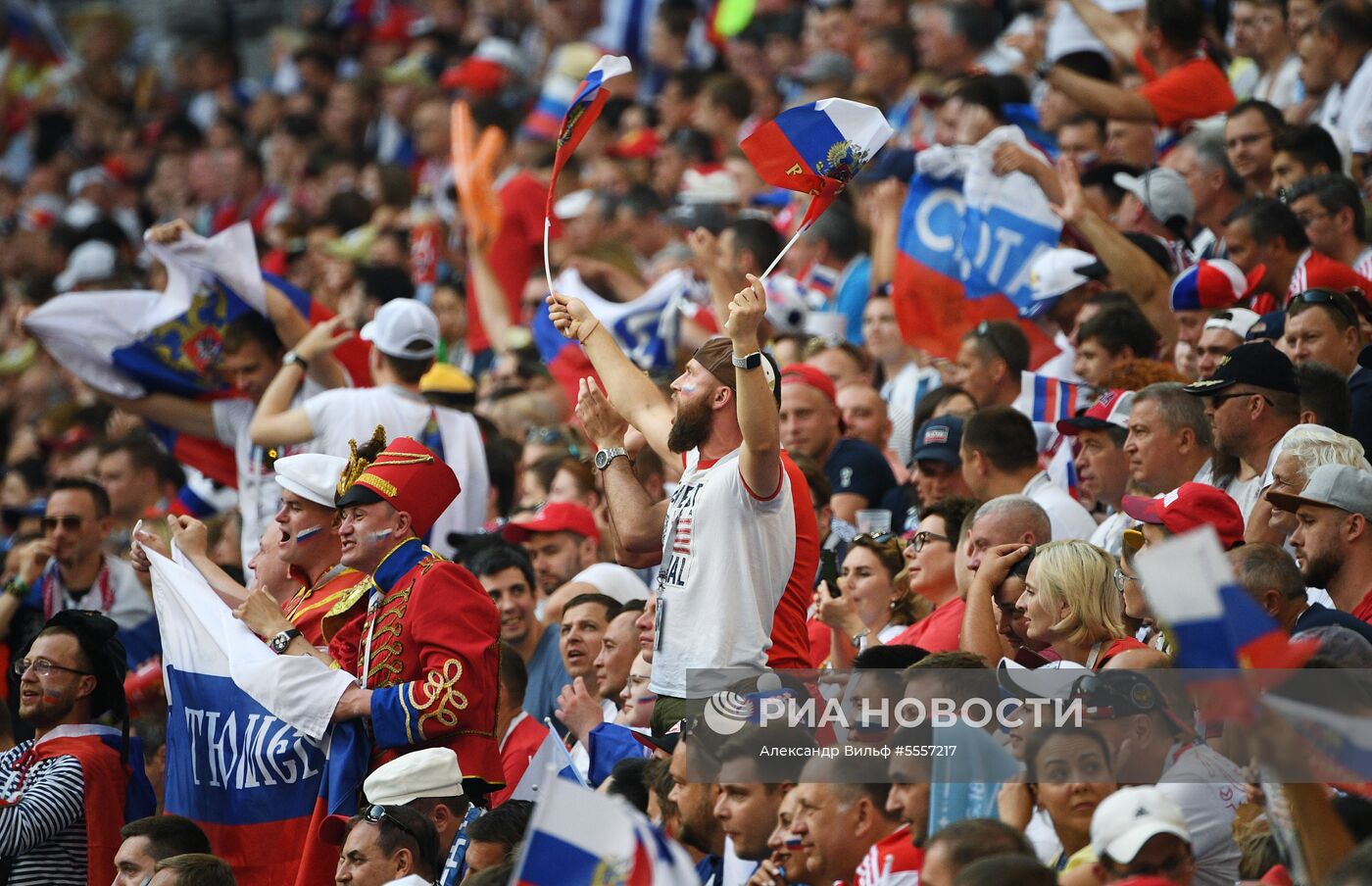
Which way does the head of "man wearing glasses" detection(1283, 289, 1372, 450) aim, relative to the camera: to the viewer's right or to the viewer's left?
to the viewer's left

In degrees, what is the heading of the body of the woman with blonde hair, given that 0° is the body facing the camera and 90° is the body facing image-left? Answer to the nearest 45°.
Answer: approximately 90°

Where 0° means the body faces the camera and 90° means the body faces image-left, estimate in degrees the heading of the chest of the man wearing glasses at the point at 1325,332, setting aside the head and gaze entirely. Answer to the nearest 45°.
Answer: approximately 45°

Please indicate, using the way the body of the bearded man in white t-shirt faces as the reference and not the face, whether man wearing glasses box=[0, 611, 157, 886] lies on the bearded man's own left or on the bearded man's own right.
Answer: on the bearded man's own right

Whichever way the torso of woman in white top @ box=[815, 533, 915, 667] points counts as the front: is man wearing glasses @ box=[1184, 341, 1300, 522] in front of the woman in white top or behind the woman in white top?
behind

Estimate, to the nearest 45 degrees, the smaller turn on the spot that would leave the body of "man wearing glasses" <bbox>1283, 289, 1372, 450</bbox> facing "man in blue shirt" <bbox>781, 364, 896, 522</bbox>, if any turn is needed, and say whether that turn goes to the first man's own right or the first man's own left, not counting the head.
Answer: approximately 45° to the first man's own right

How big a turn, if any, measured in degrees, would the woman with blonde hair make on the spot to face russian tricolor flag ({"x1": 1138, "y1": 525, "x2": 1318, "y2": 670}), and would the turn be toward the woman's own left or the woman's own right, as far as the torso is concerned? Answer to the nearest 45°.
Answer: approximately 90° to the woman's own left

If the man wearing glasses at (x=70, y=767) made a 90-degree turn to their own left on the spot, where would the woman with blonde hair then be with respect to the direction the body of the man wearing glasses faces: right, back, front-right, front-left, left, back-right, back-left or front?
front

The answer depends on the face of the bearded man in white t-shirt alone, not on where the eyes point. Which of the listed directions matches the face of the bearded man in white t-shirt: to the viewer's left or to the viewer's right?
to the viewer's left

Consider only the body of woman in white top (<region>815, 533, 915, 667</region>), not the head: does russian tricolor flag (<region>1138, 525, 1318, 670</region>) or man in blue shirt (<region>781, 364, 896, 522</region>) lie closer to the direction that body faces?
the russian tricolor flag

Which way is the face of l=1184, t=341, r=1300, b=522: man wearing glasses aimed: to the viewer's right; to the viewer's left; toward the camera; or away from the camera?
to the viewer's left

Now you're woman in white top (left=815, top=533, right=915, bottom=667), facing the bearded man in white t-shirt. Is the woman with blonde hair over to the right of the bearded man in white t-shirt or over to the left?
left

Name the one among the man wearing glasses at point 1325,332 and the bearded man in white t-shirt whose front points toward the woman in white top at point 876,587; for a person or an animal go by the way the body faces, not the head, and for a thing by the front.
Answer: the man wearing glasses
